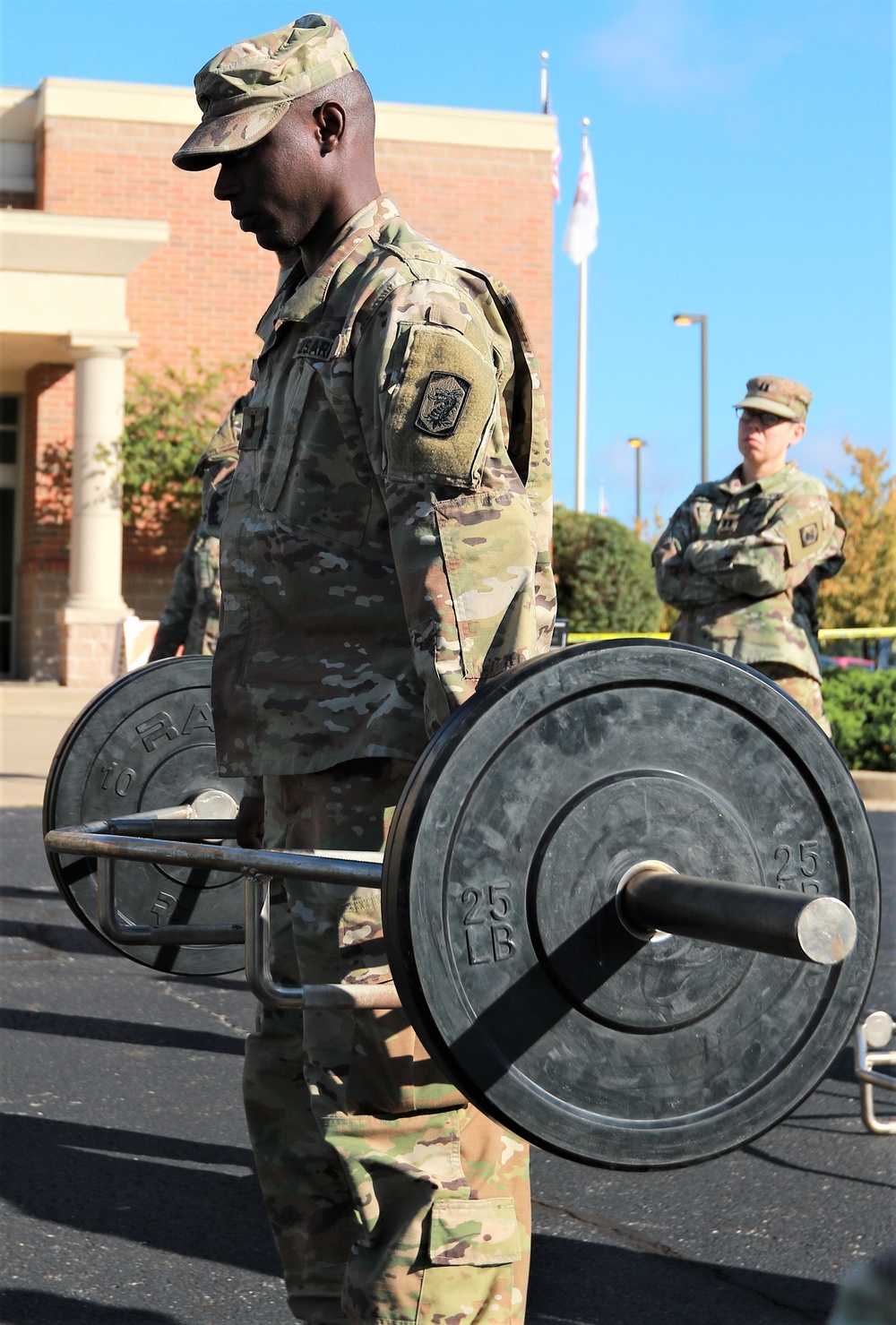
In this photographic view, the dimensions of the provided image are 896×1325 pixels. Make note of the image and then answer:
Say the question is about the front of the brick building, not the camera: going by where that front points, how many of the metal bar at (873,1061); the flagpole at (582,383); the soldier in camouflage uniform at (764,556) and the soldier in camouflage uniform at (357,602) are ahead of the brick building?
3

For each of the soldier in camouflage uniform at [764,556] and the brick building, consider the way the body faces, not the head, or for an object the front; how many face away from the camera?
0

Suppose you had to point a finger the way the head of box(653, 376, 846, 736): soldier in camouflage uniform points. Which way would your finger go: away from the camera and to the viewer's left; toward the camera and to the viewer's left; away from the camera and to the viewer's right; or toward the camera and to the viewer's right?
toward the camera and to the viewer's left

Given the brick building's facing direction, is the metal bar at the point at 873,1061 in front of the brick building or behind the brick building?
in front

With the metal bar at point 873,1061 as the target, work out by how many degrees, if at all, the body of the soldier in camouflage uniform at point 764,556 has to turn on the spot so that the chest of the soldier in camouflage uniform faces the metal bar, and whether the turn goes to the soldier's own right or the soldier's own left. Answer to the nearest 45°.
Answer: approximately 45° to the soldier's own left

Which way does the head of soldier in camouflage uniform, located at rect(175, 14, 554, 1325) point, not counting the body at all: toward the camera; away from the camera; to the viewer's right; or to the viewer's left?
to the viewer's left

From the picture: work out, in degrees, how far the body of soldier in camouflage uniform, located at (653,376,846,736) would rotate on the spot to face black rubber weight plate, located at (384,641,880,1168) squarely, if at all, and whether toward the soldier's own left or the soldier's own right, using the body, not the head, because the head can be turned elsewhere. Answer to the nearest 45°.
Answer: approximately 45° to the soldier's own left

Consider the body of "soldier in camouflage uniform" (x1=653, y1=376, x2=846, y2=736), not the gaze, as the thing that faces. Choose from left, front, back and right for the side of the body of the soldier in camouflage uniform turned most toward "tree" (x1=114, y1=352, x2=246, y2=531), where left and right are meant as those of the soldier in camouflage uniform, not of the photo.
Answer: right

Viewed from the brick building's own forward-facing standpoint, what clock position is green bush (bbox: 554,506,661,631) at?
The green bush is roughly at 10 o'clock from the brick building.

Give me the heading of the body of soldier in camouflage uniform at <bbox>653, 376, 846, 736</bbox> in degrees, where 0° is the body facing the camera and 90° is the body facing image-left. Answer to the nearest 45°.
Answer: approximately 45°

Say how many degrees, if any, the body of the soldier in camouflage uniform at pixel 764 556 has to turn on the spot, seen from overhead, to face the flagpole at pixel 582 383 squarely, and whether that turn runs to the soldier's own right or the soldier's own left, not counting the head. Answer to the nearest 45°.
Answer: approximately 135° to the soldier's own right

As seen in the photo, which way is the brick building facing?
toward the camera

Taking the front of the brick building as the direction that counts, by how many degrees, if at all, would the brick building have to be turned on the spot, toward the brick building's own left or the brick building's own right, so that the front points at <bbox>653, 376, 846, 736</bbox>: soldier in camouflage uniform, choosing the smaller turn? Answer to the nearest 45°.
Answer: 0° — it already faces them

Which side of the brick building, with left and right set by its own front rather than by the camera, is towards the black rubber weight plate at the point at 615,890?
front

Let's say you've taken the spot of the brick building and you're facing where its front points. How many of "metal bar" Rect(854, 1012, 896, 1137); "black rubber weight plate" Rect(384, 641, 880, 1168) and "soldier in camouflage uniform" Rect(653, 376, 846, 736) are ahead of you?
3

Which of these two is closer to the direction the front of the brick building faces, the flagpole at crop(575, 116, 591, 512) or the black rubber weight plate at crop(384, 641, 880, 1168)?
the black rubber weight plate

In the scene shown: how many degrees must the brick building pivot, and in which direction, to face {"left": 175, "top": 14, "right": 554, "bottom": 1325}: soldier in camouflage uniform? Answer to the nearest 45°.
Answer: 0° — it already faces them
